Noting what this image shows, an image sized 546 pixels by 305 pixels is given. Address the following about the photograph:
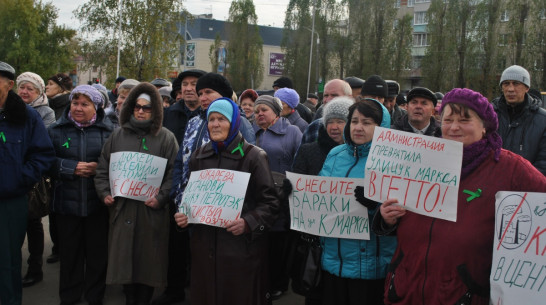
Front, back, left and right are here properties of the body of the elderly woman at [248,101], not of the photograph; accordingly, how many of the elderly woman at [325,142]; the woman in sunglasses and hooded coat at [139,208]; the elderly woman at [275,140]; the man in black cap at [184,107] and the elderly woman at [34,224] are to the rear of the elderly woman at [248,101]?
0

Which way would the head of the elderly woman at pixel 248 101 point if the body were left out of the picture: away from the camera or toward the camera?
toward the camera

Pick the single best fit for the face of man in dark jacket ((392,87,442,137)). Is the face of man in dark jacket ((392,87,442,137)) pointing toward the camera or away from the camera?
toward the camera

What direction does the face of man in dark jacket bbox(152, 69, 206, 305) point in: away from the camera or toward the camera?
toward the camera

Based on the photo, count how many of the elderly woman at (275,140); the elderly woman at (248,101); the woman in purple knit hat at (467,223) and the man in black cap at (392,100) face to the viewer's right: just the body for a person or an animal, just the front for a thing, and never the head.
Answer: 0

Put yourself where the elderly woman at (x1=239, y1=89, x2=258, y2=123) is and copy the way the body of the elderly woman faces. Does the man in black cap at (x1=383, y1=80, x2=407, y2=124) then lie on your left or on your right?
on your left

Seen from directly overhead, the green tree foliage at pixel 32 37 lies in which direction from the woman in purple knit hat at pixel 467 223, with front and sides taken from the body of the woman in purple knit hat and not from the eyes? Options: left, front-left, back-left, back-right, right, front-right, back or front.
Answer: right

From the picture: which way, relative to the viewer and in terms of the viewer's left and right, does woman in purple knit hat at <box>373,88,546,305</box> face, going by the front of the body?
facing the viewer and to the left of the viewer

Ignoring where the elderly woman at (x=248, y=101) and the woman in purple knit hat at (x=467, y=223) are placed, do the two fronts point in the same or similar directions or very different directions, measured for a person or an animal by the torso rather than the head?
same or similar directions

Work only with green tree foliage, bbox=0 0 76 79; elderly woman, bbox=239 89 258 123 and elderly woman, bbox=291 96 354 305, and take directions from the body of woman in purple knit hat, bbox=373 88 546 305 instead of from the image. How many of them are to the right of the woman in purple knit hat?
3

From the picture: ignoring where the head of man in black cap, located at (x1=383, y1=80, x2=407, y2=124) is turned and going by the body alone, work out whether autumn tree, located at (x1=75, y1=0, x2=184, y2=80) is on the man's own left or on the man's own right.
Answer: on the man's own right

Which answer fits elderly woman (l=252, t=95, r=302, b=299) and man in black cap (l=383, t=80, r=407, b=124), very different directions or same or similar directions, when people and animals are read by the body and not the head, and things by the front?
same or similar directions

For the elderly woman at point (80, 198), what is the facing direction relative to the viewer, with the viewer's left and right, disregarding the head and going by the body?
facing the viewer

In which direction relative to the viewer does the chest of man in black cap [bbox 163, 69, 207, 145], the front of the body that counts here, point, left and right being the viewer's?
facing the viewer and to the right of the viewer

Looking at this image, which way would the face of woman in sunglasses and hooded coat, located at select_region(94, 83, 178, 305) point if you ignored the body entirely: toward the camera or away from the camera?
toward the camera

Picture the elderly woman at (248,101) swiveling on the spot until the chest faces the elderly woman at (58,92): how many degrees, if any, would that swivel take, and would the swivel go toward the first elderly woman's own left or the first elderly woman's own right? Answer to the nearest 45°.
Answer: approximately 45° to the first elderly woman's own right
